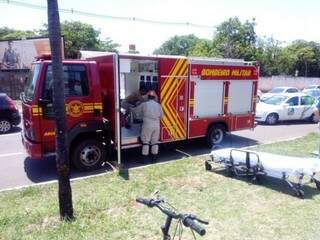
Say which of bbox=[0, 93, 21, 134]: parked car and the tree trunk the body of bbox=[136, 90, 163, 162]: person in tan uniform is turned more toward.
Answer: the parked car

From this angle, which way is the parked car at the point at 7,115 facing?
to the viewer's left

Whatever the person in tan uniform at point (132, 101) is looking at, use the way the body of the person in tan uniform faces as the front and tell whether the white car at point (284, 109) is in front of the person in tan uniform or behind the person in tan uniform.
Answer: in front

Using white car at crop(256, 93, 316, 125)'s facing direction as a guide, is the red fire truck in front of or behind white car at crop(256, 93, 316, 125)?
in front

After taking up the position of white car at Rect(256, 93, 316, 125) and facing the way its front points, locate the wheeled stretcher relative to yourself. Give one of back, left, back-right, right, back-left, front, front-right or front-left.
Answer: front-left

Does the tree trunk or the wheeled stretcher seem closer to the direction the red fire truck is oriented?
the tree trunk

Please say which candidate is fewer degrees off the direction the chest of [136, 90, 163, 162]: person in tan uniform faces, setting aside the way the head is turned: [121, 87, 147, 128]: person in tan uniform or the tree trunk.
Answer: the person in tan uniform

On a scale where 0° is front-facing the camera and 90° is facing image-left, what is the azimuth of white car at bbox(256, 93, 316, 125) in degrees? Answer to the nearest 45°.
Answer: approximately 45°

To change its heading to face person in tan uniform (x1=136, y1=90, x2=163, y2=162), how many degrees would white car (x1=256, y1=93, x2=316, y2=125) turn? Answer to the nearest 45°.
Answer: approximately 45° to its left
